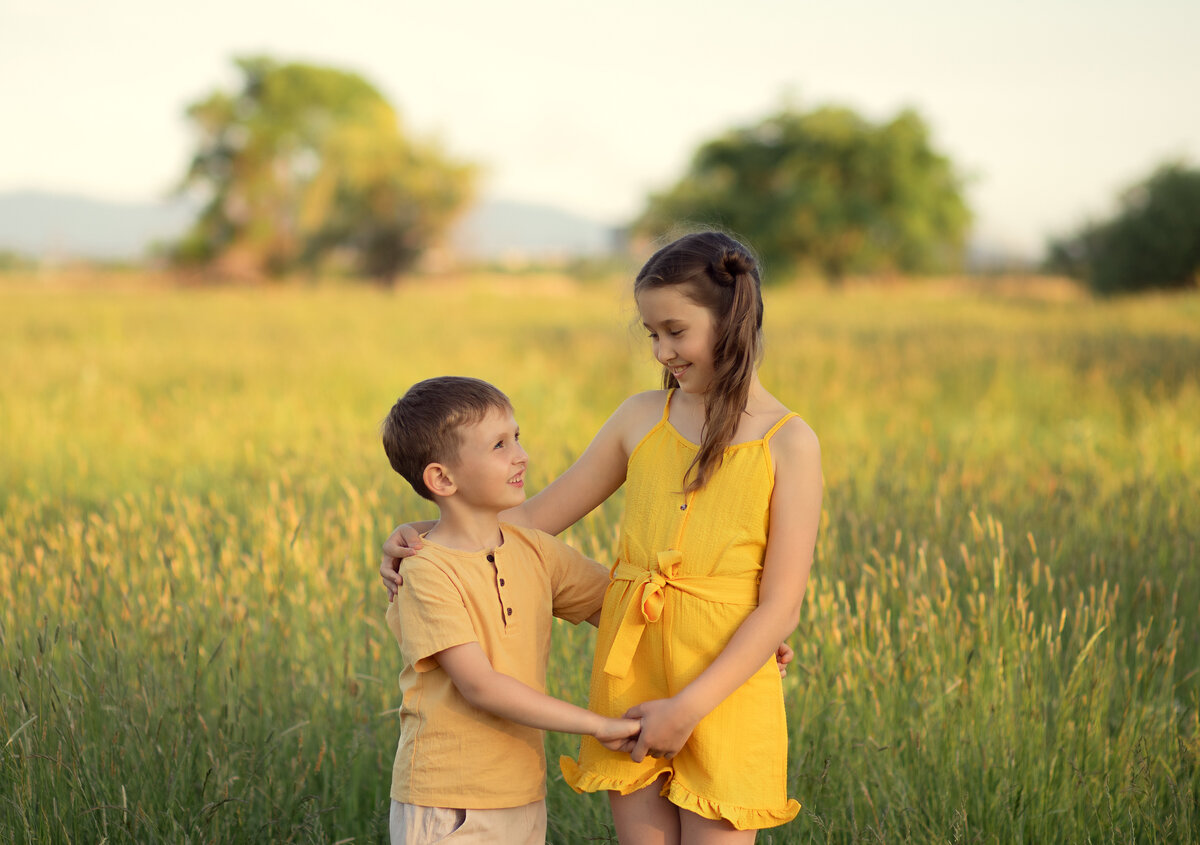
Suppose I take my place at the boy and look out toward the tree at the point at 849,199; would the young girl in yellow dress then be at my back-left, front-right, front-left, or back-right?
front-right

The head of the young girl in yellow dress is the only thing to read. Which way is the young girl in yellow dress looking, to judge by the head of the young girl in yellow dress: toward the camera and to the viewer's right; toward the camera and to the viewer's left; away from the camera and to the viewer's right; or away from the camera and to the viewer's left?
toward the camera and to the viewer's left

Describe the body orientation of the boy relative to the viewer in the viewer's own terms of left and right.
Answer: facing the viewer and to the right of the viewer

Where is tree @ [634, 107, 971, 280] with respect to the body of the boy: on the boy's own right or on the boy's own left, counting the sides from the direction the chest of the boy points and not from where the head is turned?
on the boy's own left
